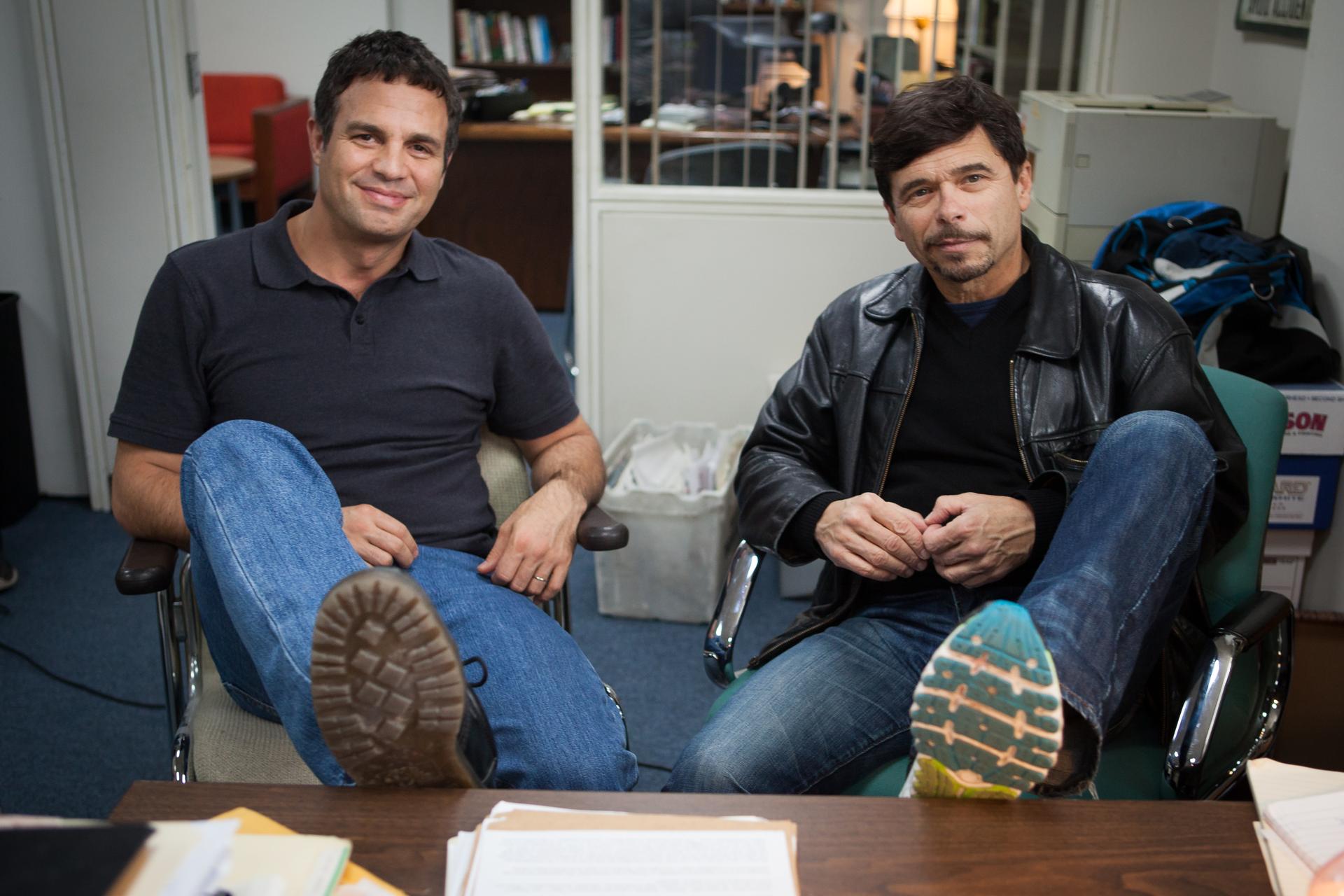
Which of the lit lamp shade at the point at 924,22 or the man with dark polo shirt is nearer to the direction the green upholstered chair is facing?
the man with dark polo shirt

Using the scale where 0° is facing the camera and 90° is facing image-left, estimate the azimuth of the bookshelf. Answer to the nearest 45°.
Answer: approximately 0°

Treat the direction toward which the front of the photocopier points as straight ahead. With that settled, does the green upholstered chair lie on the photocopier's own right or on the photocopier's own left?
on the photocopier's own left

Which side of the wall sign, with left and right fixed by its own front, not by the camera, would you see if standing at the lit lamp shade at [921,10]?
right

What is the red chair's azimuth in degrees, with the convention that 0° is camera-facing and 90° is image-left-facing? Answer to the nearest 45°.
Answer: approximately 45°

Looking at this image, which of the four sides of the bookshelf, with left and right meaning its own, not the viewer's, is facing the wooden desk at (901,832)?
front

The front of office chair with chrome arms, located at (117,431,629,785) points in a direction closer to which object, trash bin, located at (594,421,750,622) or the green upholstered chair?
the green upholstered chair

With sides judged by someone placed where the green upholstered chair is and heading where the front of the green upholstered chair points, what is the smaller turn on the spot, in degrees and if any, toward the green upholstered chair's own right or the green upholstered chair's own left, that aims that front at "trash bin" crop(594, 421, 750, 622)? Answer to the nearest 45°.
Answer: approximately 90° to the green upholstered chair's own right
